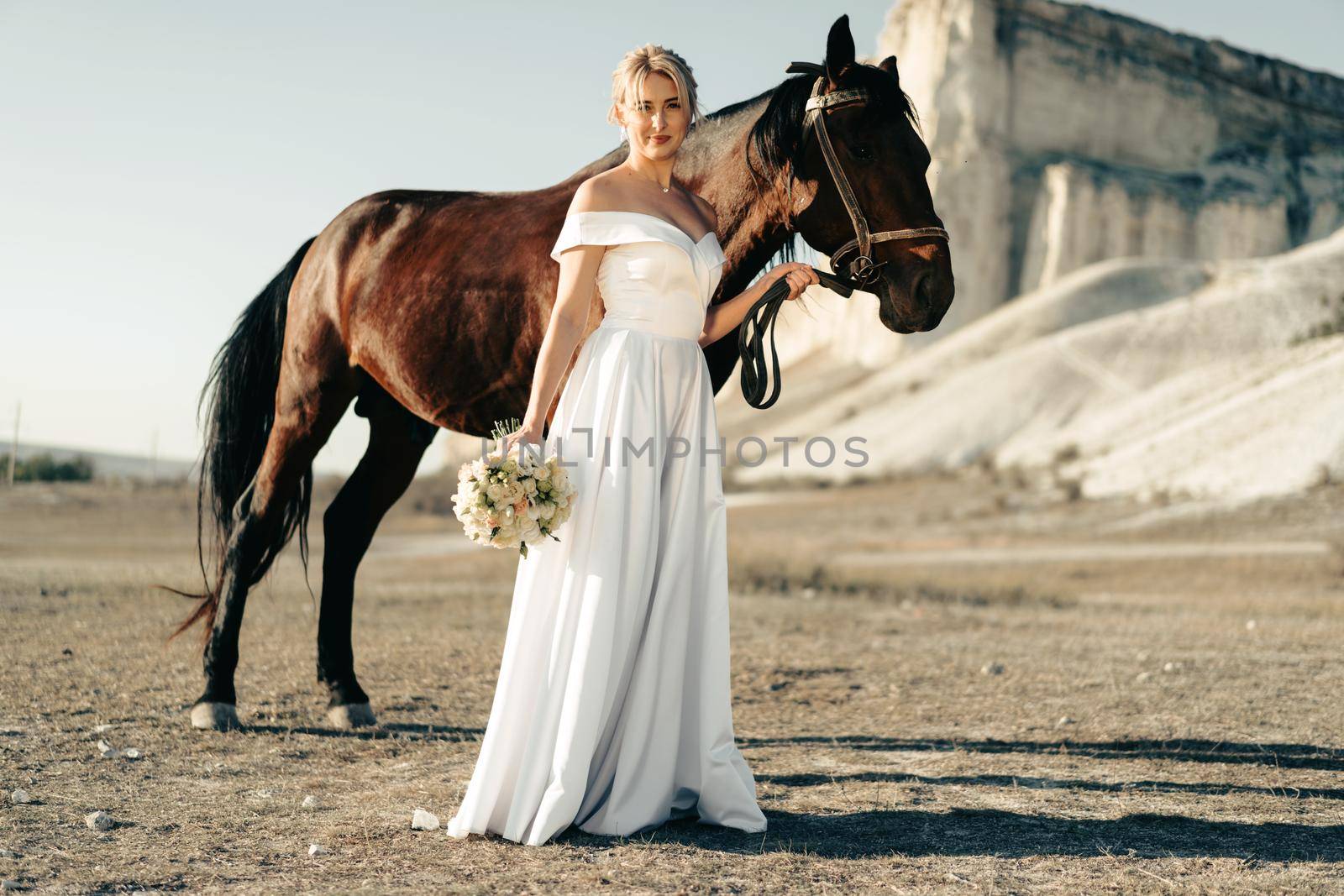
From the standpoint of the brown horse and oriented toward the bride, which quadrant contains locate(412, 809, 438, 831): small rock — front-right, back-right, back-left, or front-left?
front-right

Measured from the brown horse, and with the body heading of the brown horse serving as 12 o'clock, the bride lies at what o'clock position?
The bride is roughly at 2 o'clock from the brown horse.

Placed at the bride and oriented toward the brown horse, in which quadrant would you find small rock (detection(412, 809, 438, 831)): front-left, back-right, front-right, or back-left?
front-left

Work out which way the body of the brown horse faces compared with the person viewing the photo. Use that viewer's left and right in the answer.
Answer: facing to the right of the viewer
